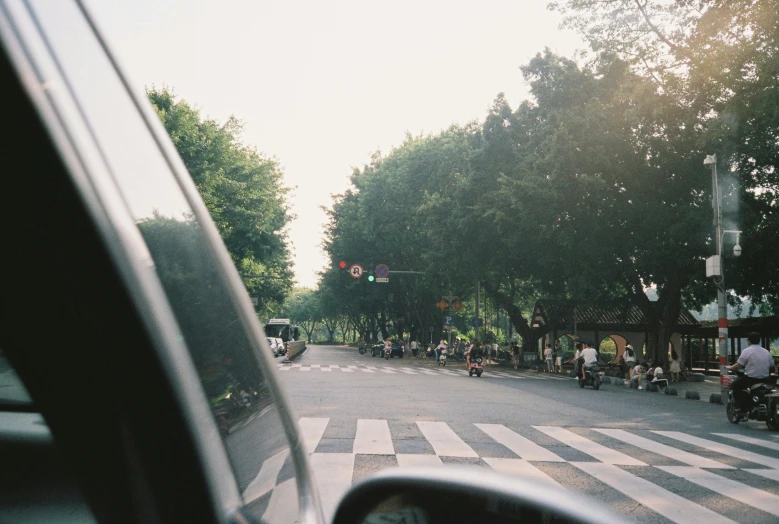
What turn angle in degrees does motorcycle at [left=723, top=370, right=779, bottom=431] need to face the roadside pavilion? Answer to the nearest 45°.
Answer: approximately 90° to its right

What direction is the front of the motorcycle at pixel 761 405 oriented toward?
to the viewer's left
